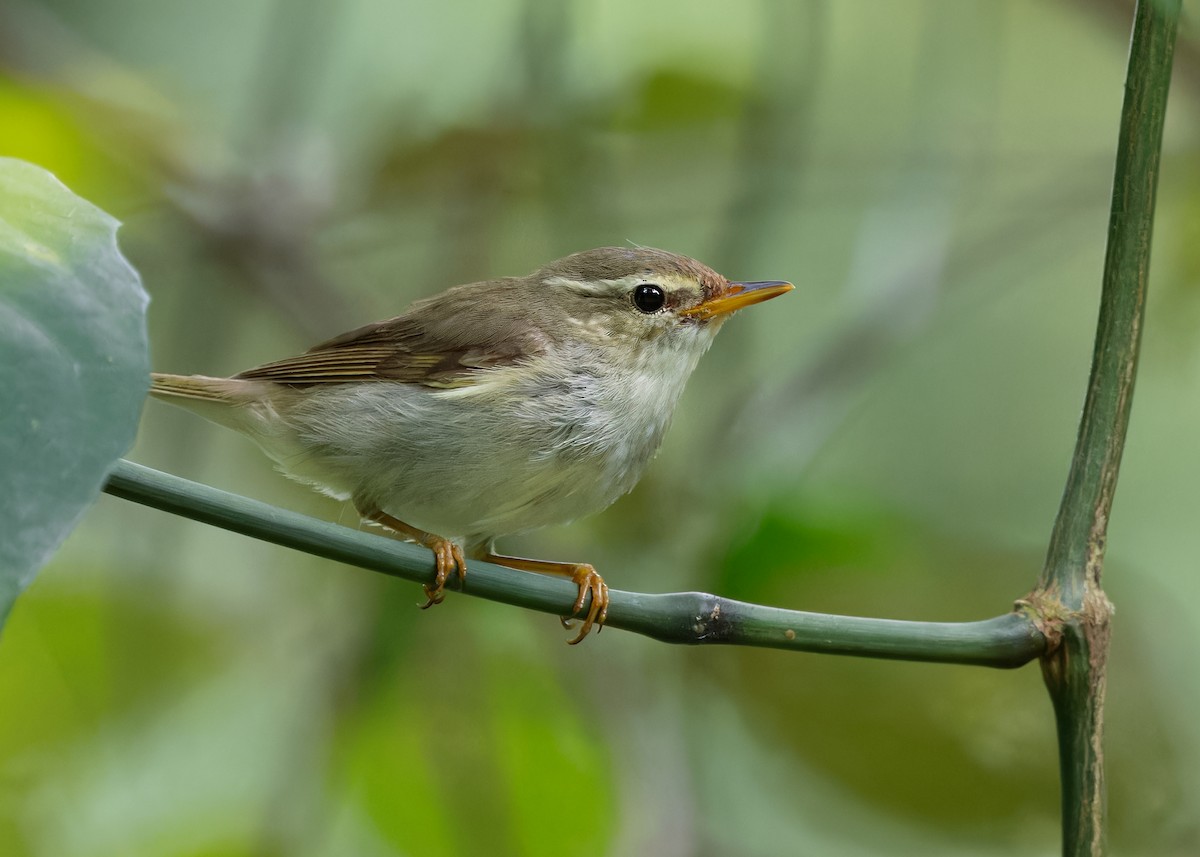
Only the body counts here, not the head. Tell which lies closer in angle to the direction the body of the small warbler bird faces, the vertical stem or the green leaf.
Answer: the vertical stem

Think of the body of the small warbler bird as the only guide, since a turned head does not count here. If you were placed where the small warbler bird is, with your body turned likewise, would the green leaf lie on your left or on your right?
on your right

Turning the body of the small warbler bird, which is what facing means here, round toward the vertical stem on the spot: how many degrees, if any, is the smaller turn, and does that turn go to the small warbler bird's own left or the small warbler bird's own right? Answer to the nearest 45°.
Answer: approximately 45° to the small warbler bird's own right

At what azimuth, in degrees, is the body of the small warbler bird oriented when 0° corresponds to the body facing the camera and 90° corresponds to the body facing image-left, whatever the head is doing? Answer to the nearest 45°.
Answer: approximately 270°
